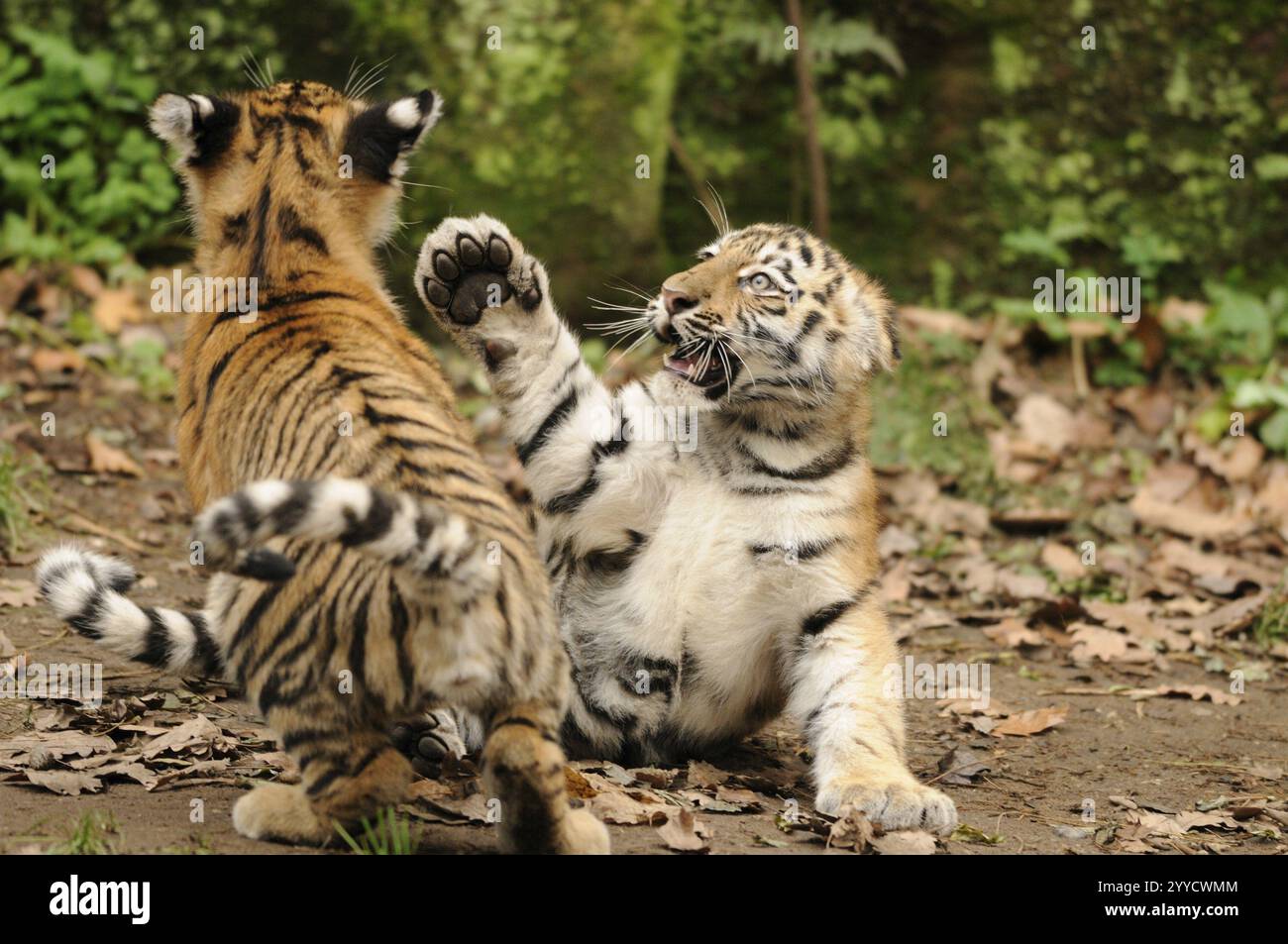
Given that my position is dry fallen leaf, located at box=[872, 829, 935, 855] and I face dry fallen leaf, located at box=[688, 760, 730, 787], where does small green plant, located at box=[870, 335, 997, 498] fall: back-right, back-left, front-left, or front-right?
front-right

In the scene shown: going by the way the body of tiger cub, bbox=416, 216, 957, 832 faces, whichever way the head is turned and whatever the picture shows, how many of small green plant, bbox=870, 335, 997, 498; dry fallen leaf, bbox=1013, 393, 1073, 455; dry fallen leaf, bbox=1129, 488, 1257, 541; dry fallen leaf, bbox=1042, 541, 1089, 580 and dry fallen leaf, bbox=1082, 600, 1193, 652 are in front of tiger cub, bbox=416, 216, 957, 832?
0

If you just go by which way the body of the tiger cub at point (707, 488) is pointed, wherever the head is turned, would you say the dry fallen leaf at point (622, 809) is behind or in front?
in front

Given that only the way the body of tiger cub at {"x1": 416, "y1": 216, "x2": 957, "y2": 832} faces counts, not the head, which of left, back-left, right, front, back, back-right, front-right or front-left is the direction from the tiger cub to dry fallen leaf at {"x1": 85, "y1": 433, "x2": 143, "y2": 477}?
right

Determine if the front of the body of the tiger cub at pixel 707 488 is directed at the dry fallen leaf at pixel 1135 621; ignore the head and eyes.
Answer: no

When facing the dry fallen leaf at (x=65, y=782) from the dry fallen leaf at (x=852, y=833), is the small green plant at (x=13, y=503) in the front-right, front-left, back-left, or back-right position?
front-right

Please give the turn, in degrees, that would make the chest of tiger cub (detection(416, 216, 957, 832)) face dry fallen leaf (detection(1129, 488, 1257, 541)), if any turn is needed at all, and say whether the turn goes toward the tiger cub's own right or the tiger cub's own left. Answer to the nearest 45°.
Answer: approximately 180°

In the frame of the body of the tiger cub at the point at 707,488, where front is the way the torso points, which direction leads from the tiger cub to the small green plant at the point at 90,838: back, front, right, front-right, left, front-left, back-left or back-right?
front

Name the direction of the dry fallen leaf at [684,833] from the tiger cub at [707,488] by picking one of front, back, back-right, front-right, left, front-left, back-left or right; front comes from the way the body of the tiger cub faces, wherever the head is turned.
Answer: front-left

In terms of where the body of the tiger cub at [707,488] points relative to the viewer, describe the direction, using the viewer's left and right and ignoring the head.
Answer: facing the viewer and to the left of the viewer

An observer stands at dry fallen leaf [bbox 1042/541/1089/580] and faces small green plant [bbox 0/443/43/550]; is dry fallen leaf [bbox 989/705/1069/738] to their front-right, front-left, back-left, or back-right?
front-left

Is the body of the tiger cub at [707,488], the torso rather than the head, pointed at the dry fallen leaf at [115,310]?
no

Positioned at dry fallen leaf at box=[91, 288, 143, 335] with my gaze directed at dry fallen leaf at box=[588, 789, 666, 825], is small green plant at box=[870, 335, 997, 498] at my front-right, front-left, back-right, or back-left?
front-left

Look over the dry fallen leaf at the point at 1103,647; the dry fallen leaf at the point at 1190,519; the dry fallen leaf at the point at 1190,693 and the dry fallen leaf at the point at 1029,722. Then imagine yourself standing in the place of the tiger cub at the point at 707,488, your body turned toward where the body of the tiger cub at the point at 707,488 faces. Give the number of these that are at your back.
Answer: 4
